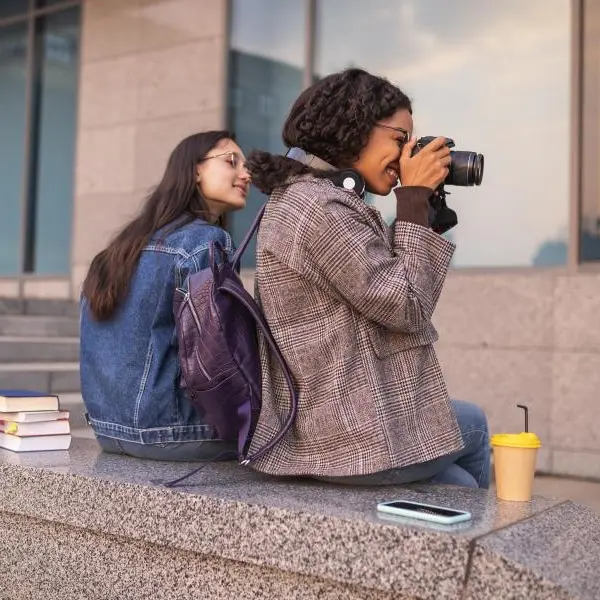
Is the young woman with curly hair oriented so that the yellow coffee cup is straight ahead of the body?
yes

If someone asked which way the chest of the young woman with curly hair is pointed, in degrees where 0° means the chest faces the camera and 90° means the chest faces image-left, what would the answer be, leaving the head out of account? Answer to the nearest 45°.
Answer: approximately 270°

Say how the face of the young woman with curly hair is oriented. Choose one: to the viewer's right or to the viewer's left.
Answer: to the viewer's right
